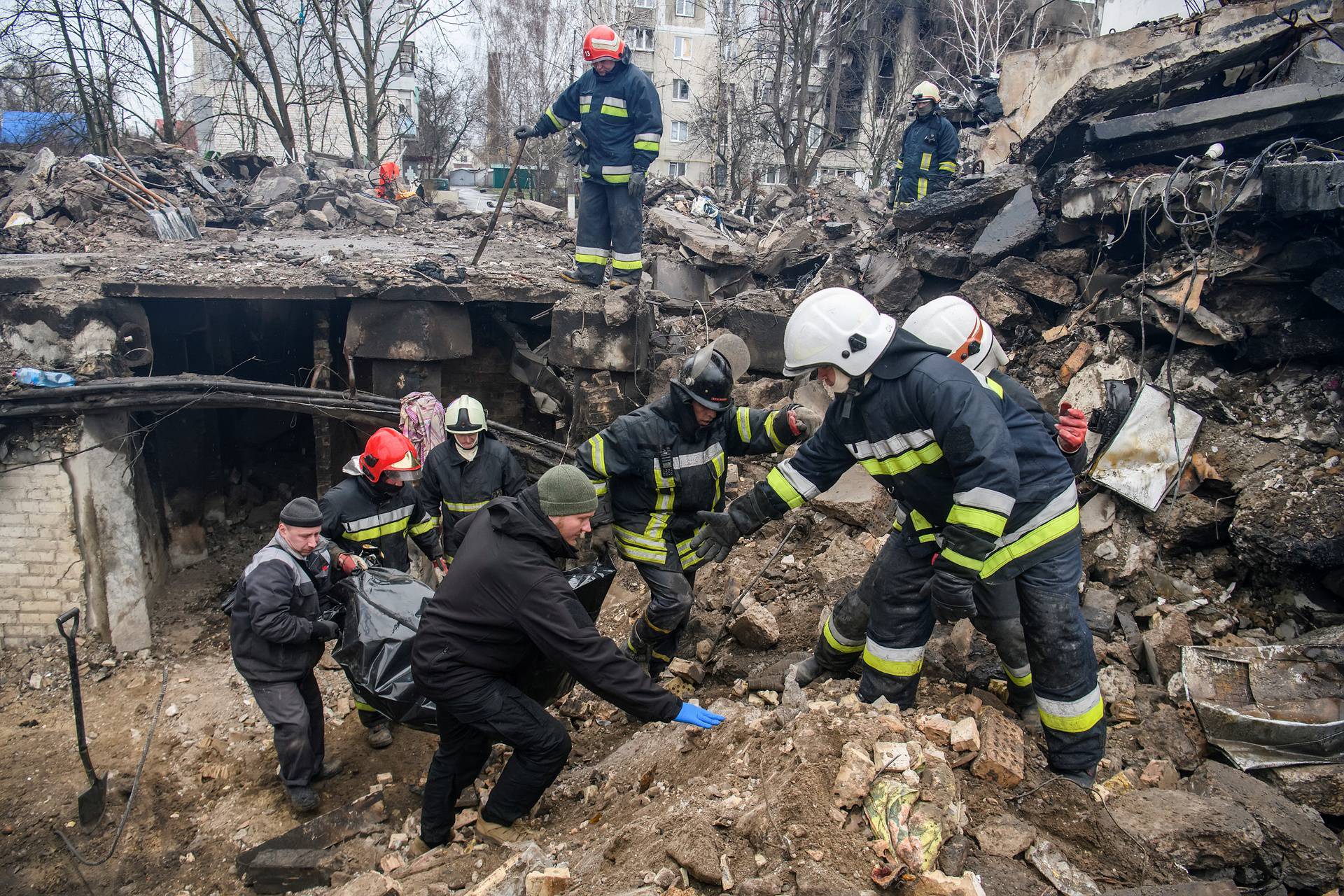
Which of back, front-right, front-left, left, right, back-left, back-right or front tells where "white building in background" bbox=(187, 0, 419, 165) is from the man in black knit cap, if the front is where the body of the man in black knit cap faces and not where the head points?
back-left

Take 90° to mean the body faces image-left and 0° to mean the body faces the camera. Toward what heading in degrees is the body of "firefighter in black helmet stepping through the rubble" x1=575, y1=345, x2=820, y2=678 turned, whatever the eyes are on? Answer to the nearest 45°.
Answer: approximately 315°

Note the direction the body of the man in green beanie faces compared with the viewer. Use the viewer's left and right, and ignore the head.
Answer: facing to the right of the viewer

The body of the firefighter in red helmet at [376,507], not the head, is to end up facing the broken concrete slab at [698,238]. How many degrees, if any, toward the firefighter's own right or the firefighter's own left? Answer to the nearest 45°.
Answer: approximately 90° to the firefighter's own left

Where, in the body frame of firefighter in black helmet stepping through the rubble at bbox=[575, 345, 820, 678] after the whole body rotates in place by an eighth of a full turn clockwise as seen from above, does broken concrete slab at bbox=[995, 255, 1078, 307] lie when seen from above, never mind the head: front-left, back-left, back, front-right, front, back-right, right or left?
back-left

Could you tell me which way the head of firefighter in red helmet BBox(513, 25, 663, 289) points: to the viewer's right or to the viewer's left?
to the viewer's left

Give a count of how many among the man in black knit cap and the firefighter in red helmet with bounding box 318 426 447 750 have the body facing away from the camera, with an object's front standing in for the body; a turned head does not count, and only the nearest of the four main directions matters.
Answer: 0

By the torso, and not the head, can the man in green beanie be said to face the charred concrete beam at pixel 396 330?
no

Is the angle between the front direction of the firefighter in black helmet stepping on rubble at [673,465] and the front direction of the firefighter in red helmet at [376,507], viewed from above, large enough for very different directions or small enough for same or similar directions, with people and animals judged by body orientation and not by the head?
same or similar directions

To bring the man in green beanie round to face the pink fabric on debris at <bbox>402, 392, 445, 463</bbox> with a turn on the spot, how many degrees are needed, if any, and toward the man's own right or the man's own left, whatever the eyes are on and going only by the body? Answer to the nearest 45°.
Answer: approximately 90° to the man's own left

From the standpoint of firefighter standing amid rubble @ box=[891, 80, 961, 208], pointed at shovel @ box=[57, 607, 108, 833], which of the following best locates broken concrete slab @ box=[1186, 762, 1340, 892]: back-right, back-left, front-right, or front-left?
front-left

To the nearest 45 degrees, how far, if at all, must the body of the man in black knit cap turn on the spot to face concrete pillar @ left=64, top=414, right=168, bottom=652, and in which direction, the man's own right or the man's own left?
approximately 135° to the man's own left

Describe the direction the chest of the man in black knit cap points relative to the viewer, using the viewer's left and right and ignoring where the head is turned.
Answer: facing the viewer and to the right of the viewer

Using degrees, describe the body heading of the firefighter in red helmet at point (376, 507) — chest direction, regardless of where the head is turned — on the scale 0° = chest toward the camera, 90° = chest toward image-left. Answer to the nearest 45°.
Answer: approximately 315°
